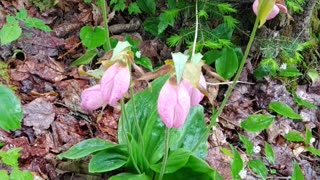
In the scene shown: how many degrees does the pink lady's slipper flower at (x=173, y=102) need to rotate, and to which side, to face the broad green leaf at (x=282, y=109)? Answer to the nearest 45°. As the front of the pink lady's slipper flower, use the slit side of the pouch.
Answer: approximately 135° to its left

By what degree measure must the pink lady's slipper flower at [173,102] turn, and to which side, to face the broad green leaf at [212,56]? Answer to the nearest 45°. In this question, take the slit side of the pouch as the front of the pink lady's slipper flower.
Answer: approximately 180°

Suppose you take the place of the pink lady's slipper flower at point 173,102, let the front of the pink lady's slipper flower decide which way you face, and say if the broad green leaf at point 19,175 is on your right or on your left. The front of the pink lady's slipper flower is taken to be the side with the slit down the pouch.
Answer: on your right

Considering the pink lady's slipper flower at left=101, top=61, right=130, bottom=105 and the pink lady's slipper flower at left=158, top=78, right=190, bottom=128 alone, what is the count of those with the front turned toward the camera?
2

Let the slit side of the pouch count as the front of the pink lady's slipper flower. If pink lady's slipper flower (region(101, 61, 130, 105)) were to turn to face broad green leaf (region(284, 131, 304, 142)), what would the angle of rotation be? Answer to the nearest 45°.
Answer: approximately 135° to its left

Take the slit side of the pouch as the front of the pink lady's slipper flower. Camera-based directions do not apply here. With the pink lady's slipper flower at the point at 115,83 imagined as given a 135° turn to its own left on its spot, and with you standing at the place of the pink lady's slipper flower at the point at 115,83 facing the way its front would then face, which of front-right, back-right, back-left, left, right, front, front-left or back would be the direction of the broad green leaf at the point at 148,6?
front-left

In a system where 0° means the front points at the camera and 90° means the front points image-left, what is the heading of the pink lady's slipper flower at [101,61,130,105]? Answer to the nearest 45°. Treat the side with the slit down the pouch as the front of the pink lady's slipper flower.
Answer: approximately 0°

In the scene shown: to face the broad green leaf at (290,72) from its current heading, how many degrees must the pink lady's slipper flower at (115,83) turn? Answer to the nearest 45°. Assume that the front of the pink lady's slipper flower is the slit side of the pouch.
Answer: approximately 135° to its left

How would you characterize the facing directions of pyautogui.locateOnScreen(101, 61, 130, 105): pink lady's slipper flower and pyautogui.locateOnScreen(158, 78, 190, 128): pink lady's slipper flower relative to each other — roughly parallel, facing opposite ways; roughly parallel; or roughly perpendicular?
roughly parallel

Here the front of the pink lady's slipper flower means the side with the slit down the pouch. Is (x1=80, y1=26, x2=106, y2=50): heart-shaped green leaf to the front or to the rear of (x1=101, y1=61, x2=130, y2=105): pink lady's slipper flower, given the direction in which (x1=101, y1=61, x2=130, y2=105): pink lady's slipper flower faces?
to the rear

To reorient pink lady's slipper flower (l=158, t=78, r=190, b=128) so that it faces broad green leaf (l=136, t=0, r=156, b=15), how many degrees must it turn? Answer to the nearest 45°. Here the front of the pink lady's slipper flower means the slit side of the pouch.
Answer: approximately 180°

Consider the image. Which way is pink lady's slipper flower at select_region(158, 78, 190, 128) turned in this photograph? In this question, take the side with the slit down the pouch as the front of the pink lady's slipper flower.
toward the camera

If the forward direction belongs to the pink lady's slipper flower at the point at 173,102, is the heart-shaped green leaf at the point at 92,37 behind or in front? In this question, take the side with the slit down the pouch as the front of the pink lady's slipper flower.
behind

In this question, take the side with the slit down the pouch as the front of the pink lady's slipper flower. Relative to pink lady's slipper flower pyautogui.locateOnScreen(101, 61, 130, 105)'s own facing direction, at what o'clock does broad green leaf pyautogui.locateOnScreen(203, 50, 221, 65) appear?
The broad green leaf is roughly at 7 o'clock from the pink lady's slipper flower.
